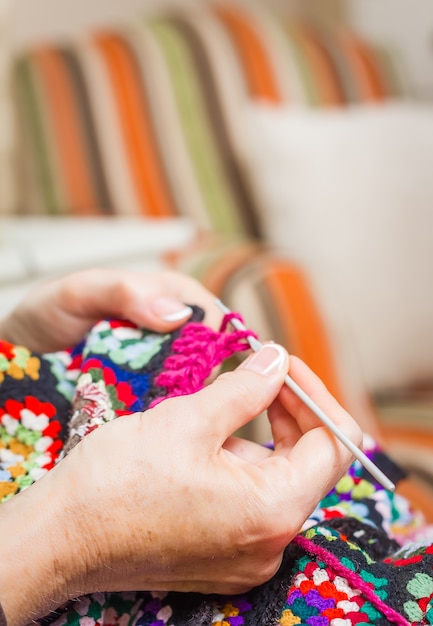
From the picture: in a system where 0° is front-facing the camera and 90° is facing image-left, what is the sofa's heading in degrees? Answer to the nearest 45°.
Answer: approximately 315°

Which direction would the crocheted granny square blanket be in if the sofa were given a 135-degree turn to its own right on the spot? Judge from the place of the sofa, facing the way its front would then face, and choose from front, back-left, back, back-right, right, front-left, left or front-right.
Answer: left
